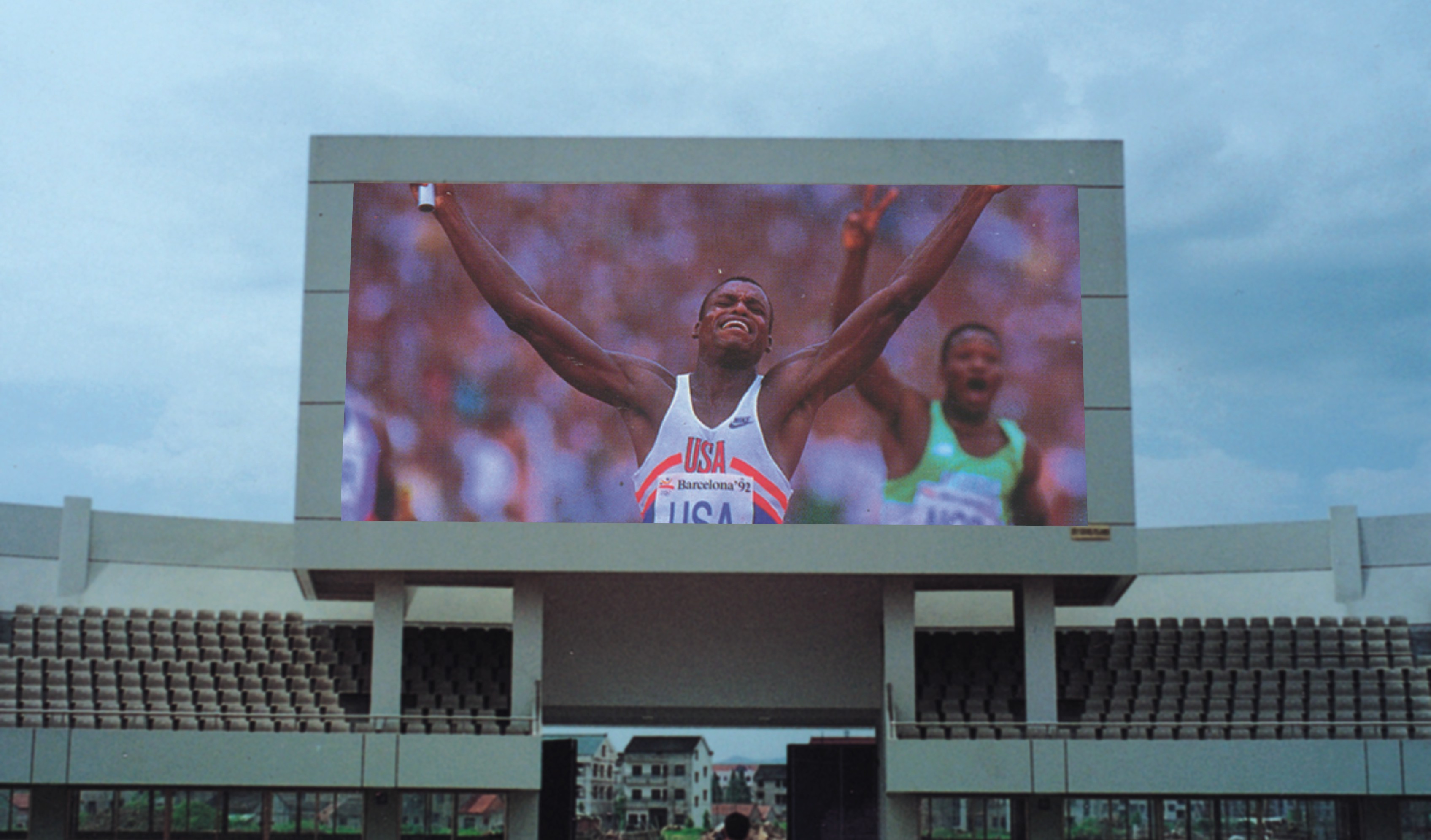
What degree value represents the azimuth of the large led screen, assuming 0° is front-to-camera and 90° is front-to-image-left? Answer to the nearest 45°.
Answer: approximately 0°

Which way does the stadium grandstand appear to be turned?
toward the camera
